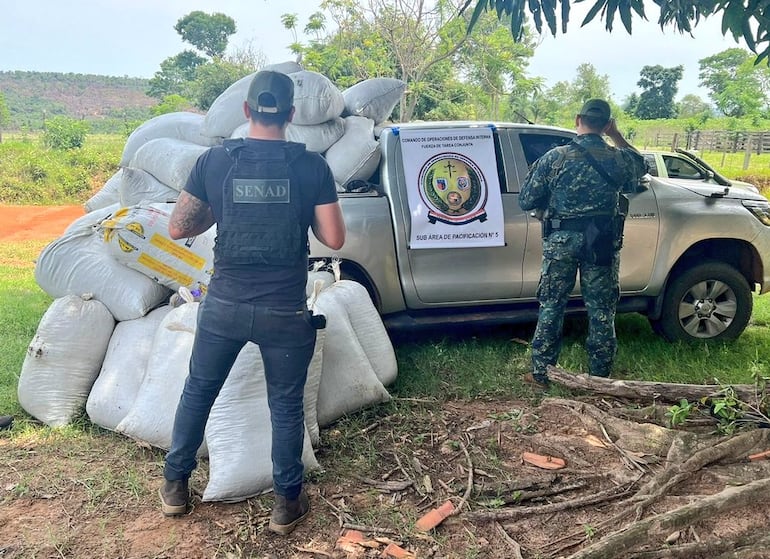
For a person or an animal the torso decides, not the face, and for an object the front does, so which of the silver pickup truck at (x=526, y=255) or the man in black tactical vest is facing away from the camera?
the man in black tactical vest

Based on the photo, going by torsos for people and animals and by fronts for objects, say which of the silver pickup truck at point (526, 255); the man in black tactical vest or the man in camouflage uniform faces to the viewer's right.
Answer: the silver pickup truck

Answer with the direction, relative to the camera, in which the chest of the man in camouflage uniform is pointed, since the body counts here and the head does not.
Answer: away from the camera

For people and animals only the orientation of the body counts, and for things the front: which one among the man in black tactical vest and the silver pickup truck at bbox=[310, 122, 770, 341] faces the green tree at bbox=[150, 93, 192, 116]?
the man in black tactical vest

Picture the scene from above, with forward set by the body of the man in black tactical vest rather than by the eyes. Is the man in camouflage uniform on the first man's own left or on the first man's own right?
on the first man's own right

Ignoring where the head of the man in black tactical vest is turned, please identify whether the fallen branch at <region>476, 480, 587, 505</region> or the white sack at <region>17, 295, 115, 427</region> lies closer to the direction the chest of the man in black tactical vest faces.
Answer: the white sack

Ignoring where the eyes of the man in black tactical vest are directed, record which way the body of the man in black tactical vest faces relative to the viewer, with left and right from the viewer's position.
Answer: facing away from the viewer

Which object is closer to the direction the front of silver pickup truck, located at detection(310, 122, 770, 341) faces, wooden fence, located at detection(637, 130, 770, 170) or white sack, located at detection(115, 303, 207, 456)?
the wooden fence

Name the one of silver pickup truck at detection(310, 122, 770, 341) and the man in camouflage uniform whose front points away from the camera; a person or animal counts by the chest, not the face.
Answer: the man in camouflage uniform

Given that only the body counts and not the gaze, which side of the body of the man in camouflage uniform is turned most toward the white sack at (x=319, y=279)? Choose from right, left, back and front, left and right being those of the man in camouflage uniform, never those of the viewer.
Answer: left

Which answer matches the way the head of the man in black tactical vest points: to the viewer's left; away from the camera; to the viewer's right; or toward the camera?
away from the camera

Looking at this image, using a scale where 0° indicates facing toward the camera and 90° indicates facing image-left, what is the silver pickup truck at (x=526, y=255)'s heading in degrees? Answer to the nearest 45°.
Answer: approximately 270°

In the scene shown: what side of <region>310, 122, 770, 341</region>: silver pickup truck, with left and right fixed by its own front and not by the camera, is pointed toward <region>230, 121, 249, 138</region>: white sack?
back
